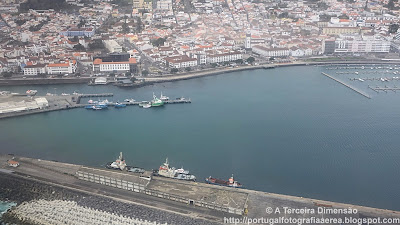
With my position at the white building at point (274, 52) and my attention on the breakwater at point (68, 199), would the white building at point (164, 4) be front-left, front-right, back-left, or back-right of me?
back-right

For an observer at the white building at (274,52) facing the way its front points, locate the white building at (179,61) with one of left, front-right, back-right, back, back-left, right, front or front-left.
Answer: front-right

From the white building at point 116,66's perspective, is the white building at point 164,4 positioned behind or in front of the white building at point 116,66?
behind

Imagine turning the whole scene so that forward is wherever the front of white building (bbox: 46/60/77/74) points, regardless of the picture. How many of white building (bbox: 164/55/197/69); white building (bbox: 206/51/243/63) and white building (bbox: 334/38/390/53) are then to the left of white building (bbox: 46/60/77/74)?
3

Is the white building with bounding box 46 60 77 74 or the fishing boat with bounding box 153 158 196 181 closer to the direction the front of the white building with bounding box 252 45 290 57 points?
the fishing boat

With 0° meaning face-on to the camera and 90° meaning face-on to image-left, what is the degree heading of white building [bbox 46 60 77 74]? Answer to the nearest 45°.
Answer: approximately 0°
